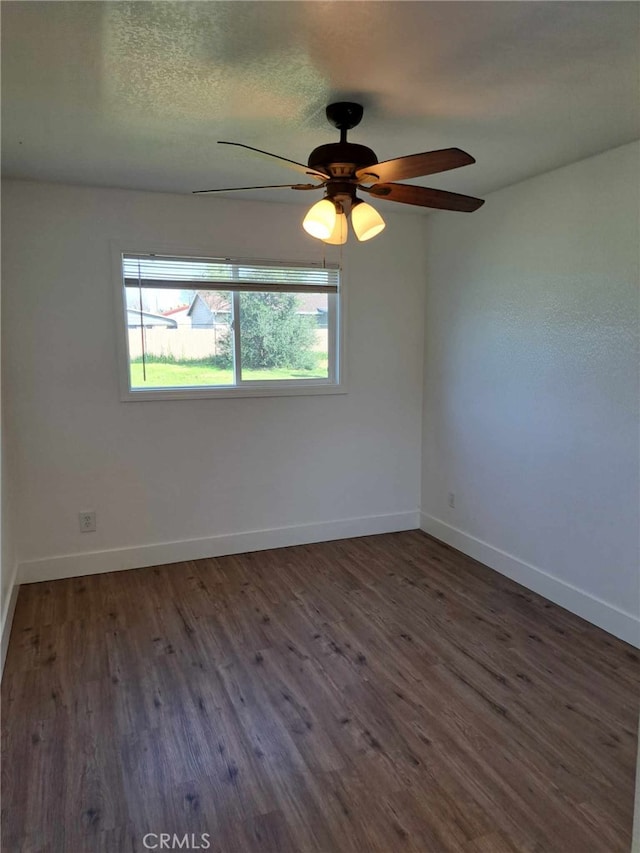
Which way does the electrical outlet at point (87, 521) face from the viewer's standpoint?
toward the camera

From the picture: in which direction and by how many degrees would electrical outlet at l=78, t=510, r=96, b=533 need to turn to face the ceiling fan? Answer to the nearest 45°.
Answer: approximately 45° to its left
